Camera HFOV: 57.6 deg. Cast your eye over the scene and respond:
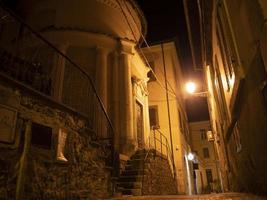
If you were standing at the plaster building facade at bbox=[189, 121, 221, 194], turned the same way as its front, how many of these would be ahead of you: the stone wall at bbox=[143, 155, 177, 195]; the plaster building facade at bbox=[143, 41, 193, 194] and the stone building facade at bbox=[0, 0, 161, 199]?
3

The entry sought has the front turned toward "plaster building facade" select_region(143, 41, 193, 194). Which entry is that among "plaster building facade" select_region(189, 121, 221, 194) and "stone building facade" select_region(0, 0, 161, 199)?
"plaster building facade" select_region(189, 121, 221, 194)

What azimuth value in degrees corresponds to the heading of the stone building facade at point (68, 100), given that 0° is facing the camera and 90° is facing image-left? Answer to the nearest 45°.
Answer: approximately 315°

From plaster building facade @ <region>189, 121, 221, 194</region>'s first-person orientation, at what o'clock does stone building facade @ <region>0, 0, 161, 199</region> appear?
stone building facade @ <region>0, 0, 161, 199</region> is roughly at 12 o'clock from plaster building facade @ <region>189, 121, 221, 194</region>.

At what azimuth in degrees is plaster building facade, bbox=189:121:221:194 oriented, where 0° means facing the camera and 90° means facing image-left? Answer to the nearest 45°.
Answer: approximately 0°

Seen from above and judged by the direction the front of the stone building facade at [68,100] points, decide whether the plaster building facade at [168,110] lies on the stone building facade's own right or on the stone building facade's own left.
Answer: on the stone building facade's own left

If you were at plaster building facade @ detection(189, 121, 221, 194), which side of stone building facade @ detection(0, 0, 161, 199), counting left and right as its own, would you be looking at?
left

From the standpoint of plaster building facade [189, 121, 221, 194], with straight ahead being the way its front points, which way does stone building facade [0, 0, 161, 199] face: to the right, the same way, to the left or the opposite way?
to the left

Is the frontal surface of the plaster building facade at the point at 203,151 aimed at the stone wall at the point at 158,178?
yes
